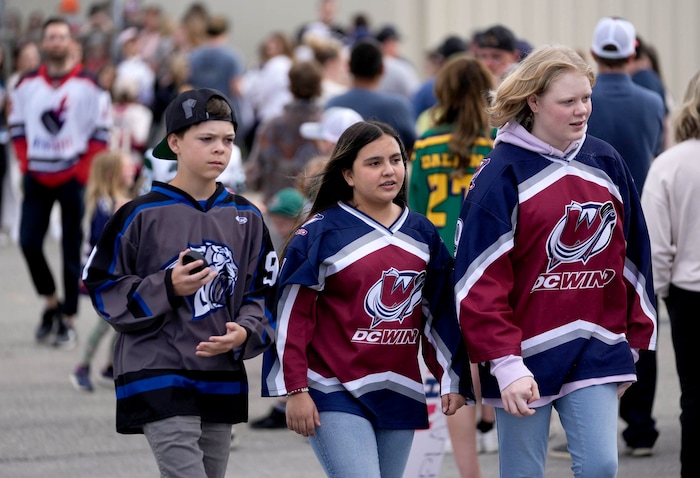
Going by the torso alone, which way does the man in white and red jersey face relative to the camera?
toward the camera

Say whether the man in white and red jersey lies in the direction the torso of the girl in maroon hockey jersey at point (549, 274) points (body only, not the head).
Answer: no

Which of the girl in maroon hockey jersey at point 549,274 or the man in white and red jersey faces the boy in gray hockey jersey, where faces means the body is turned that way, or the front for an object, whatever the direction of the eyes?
the man in white and red jersey

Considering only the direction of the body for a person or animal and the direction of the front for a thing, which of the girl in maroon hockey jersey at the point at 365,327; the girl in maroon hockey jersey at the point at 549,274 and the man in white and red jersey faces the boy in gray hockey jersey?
the man in white and red jersey

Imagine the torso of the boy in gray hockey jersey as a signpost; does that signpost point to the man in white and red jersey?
no

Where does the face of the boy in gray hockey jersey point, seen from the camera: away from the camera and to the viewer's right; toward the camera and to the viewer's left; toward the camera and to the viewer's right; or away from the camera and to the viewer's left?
toward the camera and to the viewer's right

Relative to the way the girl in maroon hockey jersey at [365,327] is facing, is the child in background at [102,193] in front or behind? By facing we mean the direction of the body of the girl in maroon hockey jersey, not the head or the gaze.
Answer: behind

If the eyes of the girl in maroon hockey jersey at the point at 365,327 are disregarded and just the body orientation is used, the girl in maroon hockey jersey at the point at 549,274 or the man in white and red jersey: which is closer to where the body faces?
the girl in maroon hockey jersey

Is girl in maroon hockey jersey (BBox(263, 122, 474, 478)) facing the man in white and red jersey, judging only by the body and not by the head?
no

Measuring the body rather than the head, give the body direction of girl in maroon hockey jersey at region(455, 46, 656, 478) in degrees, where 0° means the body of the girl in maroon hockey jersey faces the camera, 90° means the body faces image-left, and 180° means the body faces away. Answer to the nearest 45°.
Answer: approximately 315°

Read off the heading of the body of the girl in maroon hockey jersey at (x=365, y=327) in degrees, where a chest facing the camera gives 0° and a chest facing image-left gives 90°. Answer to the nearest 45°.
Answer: approximately 315°
